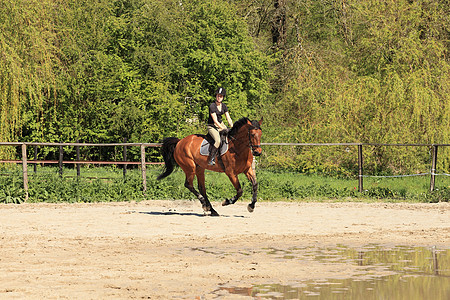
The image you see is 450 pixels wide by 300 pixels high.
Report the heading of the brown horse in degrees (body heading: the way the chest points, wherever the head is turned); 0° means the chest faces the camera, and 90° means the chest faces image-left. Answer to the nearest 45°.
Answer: approximately 315°
